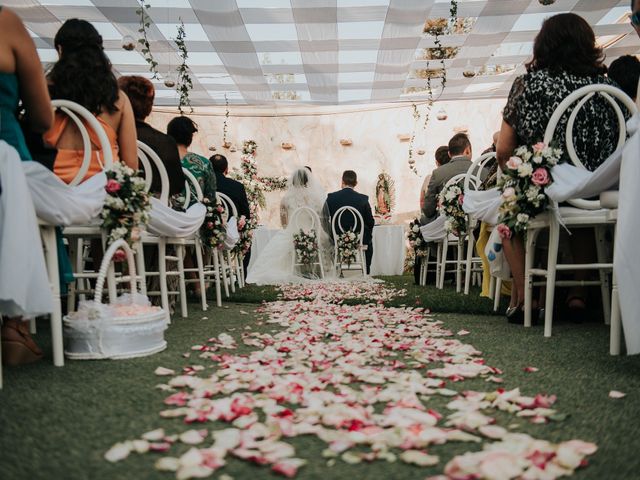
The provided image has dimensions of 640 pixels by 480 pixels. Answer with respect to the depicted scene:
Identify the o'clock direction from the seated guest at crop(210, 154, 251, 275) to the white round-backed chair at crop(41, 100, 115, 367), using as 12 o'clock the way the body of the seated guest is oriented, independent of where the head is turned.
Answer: The white round-backed chair is roughly at 5 o'clock from the seated guest.

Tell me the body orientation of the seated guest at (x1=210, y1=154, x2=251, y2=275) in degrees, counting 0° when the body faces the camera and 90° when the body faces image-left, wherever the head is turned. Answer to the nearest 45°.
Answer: approximately 225°

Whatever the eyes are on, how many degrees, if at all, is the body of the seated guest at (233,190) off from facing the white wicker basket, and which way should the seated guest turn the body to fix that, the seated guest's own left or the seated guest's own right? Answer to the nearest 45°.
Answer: approximately 135° to the seated guest's own right

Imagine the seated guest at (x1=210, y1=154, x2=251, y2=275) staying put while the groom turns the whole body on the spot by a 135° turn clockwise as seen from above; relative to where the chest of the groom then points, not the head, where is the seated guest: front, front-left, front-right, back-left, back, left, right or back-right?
right

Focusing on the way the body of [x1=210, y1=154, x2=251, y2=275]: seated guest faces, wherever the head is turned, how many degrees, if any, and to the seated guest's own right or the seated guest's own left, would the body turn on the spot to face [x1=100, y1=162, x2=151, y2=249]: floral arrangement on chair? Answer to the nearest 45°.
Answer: approximately 135° to the seated guest's own right

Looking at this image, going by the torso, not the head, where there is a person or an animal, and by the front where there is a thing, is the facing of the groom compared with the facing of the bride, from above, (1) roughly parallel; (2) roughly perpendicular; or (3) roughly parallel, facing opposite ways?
roughly parallel

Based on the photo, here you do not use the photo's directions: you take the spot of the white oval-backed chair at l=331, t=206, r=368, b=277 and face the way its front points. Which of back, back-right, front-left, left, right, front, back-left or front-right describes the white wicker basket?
back

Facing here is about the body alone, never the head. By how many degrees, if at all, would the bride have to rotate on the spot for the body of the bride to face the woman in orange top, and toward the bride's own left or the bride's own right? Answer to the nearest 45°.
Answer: approximately 180°

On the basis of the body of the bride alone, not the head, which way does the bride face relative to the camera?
away from the camera

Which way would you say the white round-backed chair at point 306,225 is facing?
away from the camera

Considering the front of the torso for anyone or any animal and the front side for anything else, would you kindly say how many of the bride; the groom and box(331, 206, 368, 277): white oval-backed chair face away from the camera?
3

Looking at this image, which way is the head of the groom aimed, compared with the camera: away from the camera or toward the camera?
away from the camera

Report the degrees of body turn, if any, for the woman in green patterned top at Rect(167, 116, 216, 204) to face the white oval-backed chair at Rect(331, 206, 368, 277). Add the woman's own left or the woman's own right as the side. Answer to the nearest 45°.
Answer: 0° — they already face it

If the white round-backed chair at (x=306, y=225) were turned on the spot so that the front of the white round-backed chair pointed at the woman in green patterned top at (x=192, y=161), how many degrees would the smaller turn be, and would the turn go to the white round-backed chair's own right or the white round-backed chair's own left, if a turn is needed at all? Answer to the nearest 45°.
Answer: approximately 180°

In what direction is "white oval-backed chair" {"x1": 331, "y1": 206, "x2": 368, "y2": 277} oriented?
away from the camera

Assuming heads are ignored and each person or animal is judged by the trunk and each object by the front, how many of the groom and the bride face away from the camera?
2

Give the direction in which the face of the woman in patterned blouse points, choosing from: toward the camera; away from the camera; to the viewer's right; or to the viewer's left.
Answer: away from the camera

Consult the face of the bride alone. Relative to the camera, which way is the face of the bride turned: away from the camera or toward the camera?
away from the camera

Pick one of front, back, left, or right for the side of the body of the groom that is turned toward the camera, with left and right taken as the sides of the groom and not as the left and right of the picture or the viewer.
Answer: back
